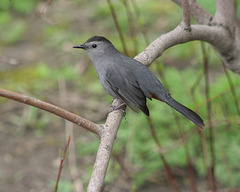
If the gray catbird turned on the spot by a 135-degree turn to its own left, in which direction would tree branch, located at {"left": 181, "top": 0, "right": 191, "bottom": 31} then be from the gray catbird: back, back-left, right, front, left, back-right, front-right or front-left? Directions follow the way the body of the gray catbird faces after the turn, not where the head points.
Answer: front

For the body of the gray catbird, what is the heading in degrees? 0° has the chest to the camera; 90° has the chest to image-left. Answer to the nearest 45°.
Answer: approximately 90°

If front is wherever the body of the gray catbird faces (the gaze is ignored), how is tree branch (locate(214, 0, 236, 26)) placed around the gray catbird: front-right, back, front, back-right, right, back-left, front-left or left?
back

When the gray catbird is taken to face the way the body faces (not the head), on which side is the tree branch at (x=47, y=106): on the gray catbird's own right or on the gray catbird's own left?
on the gray catbird's own left
